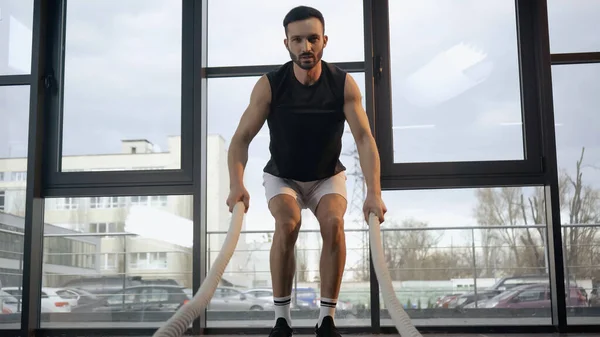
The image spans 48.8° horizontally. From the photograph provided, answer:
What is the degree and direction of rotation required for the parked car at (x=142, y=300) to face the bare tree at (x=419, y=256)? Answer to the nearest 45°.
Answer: approximately 180°

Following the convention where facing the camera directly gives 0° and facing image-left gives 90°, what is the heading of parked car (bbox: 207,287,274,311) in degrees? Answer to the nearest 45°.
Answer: approximately 270°

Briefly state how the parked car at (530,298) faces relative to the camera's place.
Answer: facing to the left of the viewer

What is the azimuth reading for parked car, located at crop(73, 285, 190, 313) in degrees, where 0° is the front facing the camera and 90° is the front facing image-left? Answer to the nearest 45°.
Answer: approximately 90°

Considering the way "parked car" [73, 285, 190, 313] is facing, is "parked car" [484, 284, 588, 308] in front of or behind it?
behind

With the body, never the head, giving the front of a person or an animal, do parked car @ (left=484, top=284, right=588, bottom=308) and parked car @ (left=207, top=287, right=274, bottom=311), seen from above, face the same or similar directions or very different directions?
very different directions

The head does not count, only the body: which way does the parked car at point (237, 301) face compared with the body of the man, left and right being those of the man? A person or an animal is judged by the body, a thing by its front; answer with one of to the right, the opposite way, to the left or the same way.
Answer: to the left

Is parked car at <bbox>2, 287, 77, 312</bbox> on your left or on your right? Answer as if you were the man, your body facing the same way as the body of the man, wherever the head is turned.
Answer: on your right

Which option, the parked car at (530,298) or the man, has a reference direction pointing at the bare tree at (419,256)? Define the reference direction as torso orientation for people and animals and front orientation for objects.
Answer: the parked car

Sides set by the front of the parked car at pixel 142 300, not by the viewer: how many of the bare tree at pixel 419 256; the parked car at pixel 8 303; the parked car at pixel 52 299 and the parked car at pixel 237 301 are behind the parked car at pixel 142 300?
2

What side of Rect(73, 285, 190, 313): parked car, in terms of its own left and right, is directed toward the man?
left

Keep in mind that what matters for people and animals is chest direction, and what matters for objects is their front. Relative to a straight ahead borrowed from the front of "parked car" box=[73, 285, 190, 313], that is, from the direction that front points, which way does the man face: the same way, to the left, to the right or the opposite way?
to the left

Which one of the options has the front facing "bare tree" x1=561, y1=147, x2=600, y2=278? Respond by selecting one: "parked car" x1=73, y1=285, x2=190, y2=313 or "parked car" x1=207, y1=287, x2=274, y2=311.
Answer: "parked car" x1=207, y1=287, x2=274, y2=311
